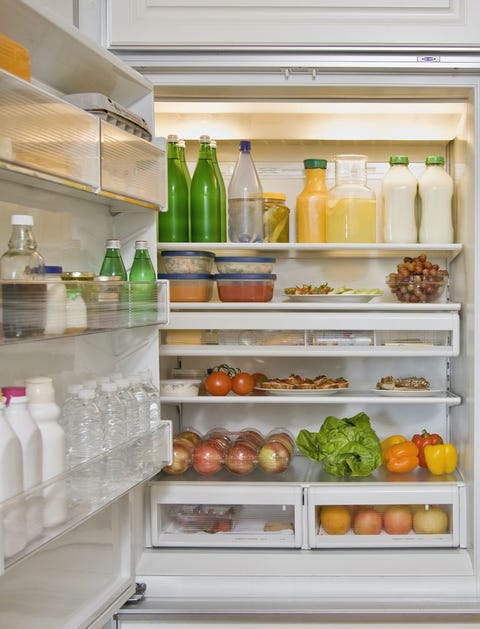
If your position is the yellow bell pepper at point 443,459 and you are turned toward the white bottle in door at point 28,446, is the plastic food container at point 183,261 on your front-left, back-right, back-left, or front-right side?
front-right

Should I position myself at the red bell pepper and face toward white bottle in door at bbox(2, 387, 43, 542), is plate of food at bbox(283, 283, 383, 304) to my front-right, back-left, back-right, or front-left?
front-right

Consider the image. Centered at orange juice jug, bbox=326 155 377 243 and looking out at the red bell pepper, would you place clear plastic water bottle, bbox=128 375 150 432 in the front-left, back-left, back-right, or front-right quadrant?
back-right

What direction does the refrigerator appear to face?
toward the camera
